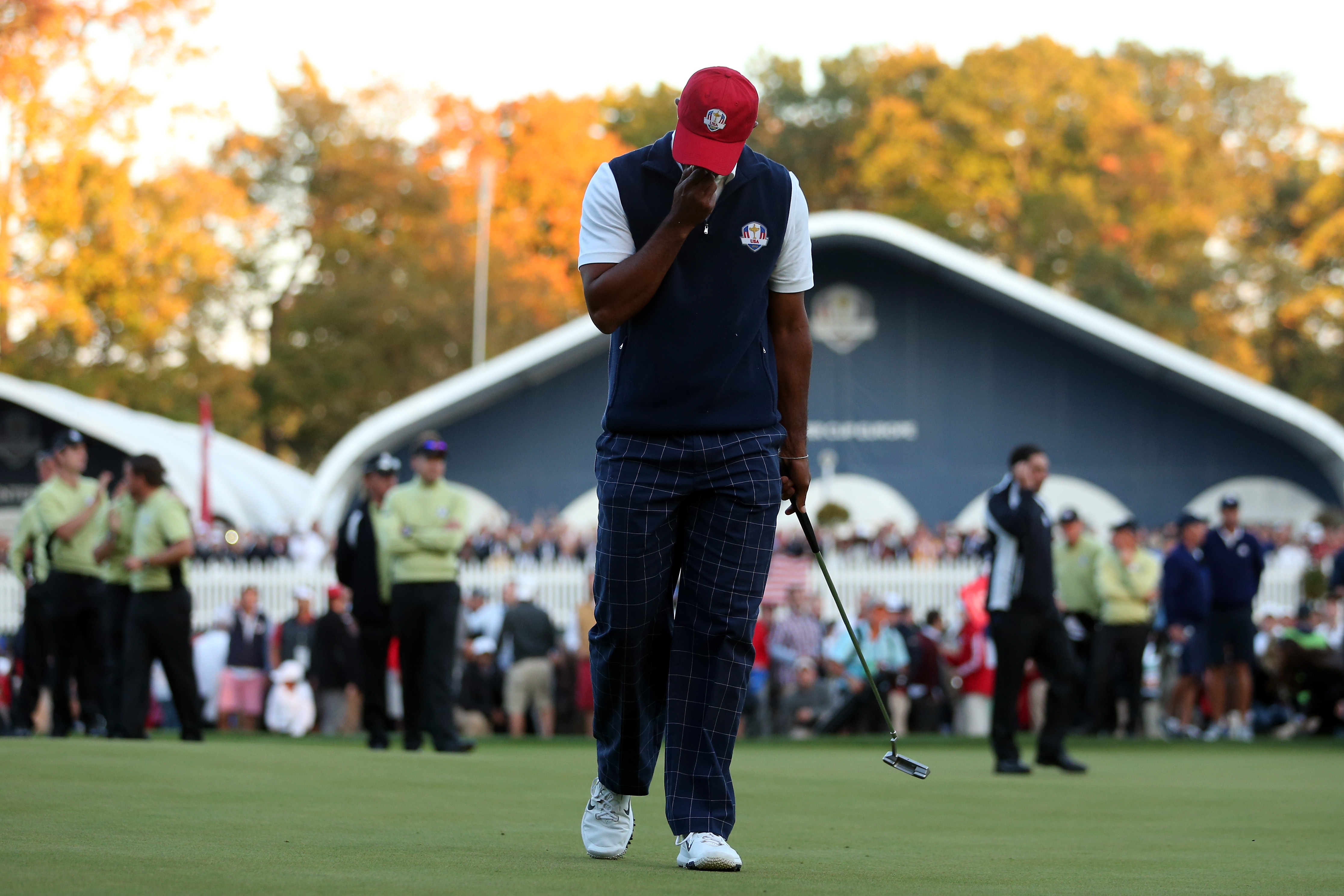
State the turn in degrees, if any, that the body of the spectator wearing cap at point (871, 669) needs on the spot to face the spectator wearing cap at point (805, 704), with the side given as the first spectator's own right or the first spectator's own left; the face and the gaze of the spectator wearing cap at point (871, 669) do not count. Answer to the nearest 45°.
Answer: approximately 45° to the first spectator's own right

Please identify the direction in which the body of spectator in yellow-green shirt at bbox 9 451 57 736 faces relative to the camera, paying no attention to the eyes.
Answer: to the viewer's right

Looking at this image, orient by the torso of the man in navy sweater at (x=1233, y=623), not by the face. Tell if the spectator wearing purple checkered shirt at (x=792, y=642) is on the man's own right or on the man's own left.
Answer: on the man's own right

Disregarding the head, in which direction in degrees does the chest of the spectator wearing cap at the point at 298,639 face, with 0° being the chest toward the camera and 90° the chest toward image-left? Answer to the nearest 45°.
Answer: approximately 0°

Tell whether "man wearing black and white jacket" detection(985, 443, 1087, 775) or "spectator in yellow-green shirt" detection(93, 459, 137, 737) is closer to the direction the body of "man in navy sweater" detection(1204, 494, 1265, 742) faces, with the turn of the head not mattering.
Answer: the man wearing black and white jacket

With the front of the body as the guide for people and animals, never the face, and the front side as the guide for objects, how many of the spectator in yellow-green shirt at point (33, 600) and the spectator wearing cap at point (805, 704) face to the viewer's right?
1

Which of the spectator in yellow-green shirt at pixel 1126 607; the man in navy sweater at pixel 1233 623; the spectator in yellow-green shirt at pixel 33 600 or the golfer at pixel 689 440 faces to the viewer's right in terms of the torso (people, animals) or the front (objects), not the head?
the spectator in yellow-green shirt at pixel 33 600

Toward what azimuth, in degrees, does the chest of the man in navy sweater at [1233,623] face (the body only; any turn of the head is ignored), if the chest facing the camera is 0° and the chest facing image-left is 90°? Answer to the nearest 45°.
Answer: approximately 0°
